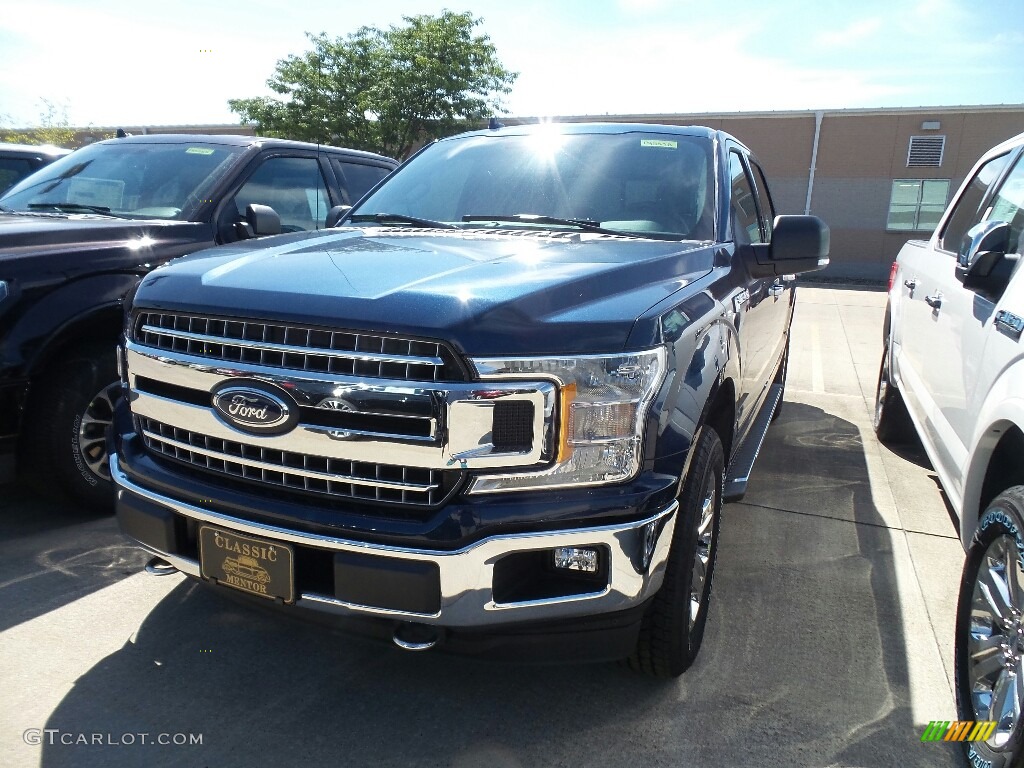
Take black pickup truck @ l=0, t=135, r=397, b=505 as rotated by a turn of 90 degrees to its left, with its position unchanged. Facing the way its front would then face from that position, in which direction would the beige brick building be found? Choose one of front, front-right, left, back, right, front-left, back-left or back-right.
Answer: left

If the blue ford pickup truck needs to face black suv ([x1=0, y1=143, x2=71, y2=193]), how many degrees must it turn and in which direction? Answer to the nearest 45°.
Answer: approximately 90° to its right

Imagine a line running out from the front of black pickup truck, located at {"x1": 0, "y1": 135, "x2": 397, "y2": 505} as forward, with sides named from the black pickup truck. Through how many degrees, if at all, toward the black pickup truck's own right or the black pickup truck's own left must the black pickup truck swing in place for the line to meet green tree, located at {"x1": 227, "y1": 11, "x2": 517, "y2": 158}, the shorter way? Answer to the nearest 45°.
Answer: approximately 135° to the black pickup truck's own right

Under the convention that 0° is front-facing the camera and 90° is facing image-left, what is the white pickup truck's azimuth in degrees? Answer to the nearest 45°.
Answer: approximately 315°

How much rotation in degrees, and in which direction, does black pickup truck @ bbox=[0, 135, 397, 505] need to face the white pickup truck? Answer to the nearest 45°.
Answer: approximately 90° to its left

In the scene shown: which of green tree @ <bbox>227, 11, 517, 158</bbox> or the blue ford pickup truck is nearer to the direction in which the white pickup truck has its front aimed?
the blue ford pickup truck

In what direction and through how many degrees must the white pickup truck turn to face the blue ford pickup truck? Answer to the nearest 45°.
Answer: approximately 90° to its right

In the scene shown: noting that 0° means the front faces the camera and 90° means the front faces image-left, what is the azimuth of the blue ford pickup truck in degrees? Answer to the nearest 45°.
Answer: approximately 45°

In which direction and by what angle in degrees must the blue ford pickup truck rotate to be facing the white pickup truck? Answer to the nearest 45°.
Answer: approximately 135° to its left
